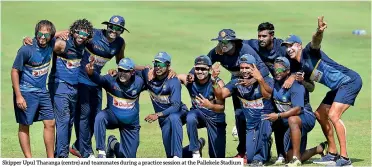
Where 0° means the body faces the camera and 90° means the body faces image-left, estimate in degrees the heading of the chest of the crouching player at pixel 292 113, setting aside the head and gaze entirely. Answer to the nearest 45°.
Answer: approximately 45°

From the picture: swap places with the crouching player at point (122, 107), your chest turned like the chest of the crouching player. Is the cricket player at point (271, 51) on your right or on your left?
on your left

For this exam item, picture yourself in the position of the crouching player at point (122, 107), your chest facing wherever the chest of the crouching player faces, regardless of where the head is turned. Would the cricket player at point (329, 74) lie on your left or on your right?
on your left

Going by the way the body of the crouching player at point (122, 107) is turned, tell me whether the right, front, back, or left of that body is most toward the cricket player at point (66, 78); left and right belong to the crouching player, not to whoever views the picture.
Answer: right

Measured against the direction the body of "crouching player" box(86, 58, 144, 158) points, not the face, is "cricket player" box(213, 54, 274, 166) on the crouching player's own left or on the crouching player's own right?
on the crouching player's own left

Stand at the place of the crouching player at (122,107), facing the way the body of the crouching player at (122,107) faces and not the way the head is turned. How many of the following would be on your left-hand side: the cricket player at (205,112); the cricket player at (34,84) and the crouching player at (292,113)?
2
